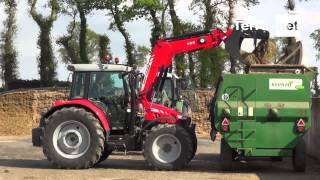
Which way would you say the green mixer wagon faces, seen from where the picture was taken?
facing away from the viewer

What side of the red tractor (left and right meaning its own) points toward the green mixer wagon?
front

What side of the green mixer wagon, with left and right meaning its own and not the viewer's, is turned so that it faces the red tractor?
left

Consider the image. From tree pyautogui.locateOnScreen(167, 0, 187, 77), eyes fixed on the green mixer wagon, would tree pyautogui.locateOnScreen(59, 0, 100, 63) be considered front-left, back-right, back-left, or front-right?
back-right

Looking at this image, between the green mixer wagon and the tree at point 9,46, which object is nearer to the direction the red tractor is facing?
the green mixer wagon

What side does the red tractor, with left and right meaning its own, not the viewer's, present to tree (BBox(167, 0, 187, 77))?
left

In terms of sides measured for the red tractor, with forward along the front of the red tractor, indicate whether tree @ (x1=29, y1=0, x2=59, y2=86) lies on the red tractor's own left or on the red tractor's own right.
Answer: on the red tractor's own left

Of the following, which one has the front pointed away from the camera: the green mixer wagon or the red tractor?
the green mixer wagon

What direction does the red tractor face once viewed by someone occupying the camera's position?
facing to the right of the viewer

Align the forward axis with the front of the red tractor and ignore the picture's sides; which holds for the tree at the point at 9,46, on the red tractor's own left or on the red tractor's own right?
on the red tractor's own left

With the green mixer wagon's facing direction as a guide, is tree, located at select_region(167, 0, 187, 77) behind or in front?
in front

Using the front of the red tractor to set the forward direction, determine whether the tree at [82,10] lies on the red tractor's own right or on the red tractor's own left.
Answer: on the red tractor's own left
